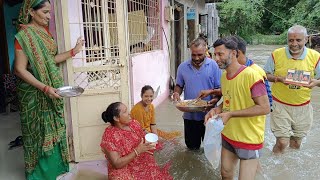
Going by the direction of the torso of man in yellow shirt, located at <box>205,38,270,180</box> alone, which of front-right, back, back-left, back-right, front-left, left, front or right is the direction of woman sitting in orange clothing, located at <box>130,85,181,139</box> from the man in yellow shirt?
right

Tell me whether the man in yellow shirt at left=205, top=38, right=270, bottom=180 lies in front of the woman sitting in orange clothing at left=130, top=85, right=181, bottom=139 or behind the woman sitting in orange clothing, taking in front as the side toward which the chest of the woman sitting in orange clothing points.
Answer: in front

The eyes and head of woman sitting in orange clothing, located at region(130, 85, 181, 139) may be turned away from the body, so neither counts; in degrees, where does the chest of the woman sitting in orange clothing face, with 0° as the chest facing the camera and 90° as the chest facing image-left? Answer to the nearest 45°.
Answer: approximately 315°

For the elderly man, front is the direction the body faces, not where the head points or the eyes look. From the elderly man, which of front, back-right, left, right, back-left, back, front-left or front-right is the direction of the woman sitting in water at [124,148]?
front-right

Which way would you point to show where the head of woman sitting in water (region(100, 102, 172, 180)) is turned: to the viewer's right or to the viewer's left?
to the viewer's right

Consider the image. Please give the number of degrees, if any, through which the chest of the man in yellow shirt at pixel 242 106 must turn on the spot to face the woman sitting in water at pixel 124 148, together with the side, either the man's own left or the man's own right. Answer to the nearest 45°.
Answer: approximately 45° to the man's own right

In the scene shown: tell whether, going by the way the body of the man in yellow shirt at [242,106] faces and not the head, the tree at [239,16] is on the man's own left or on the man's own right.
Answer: on the man's own right

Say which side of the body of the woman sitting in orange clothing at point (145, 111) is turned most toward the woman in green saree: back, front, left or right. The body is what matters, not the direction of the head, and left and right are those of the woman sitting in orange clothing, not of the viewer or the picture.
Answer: right

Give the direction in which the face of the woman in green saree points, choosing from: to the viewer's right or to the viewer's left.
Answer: to the viewer's right

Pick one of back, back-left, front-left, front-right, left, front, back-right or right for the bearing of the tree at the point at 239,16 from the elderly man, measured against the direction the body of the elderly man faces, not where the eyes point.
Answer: back

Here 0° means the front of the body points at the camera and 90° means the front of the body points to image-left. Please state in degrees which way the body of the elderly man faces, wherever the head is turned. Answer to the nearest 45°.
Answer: approximately 0°

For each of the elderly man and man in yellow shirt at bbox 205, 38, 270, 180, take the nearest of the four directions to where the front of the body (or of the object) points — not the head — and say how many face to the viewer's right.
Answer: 0

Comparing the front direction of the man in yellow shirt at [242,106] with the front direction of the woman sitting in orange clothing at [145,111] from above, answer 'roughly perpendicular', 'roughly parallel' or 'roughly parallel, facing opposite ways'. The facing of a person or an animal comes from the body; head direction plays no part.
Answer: roughly perpendicular

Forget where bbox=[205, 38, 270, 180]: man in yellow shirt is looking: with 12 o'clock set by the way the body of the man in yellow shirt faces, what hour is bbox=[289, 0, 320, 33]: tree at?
The tree is roughly at 5 o'clock from the man in yellow shirt.

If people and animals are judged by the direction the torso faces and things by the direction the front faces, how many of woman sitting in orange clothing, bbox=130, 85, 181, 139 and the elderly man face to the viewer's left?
0
